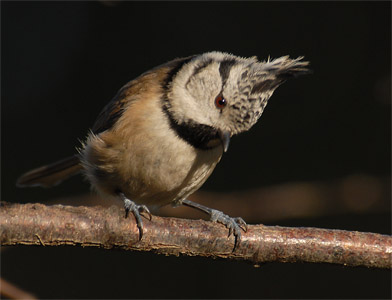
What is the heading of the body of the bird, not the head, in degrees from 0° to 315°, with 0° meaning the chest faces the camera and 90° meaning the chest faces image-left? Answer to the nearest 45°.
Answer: approximately 315°
